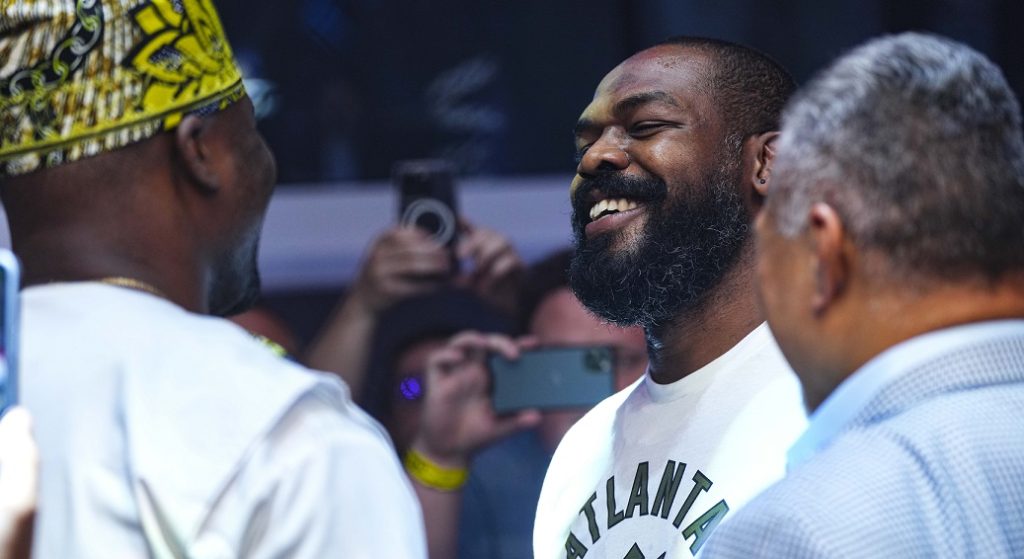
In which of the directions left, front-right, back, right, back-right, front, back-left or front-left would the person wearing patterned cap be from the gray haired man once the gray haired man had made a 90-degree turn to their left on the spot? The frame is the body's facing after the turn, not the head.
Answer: front-right

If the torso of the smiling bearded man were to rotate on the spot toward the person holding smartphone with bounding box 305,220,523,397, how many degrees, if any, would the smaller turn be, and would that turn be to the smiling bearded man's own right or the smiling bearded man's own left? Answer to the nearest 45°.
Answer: approximately 90° to the smiling bearded man's own right

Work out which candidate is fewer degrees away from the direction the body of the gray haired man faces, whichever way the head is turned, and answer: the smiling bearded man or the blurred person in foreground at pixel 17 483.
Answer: the smiling bearded man

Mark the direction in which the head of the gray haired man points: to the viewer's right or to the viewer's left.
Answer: to the viewer's left

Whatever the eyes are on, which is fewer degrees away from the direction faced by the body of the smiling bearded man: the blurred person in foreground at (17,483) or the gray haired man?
the blurred person in foreground

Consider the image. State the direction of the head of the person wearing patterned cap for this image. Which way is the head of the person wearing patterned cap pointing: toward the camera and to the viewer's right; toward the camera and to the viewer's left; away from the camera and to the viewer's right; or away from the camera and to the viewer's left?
away from the camera and to the viewer's right

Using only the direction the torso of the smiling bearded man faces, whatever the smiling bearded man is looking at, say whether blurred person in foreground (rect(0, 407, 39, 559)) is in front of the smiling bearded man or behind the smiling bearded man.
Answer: in front

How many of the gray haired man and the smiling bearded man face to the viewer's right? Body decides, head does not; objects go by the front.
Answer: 0

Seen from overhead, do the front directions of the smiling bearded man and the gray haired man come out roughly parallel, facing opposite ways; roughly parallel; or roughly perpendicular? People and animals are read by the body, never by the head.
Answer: roughly perpendicular

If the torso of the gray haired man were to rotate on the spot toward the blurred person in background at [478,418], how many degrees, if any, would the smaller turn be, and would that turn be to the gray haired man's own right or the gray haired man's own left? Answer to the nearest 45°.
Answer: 0° — they already face them

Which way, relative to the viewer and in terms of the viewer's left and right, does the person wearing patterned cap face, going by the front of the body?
facing away from the viewer and to the right of the viewer

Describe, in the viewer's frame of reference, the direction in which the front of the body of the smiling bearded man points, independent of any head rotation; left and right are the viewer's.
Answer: facing the viewer and to the left of the viewer

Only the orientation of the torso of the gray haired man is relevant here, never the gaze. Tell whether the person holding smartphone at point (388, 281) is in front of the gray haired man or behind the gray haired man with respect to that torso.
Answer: in front

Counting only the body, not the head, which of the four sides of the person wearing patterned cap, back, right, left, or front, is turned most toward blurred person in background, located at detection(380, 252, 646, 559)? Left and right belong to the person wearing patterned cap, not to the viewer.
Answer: front

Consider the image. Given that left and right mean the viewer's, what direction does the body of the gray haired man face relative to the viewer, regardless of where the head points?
facing away from the viewer and to the left of the viewer
